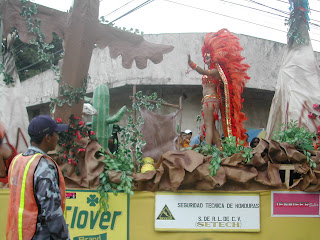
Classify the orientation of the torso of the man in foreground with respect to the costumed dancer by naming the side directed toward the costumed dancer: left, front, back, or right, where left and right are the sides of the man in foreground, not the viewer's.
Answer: front

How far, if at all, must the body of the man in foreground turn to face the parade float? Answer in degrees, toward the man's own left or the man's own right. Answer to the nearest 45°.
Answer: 0° — they already face it

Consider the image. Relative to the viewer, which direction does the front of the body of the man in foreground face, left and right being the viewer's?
facing away from the viewer and to the right of the viewer

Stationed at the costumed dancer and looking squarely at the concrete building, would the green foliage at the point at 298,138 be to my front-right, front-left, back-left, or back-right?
back-right

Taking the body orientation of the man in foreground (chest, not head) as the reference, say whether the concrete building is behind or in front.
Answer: in front

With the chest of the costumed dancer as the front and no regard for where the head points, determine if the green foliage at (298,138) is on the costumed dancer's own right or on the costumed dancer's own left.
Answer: on the costumed dancer's own left
